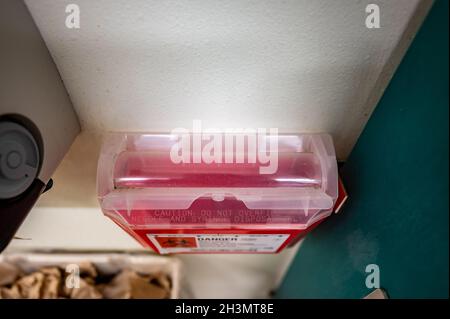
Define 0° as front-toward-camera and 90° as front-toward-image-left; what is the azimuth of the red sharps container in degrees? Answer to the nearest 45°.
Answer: approximately 0°
